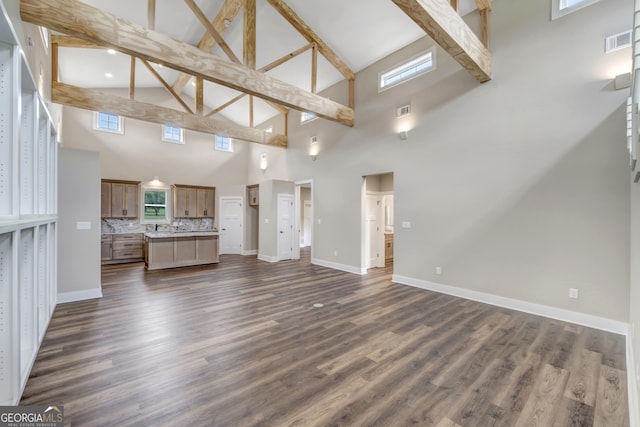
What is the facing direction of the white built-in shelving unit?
to the viewer's right

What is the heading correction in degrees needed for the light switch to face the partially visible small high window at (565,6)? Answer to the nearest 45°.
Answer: approximately 45° to its left

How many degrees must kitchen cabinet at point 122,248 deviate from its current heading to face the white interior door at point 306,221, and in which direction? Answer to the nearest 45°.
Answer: approximately 90° to its left

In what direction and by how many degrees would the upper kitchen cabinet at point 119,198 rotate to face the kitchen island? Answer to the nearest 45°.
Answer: approximately 45° to its left

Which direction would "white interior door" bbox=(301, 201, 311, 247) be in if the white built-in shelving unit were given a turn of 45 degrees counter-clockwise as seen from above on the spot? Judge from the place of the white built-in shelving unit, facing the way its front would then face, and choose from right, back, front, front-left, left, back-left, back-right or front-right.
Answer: front

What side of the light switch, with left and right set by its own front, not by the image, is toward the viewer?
front

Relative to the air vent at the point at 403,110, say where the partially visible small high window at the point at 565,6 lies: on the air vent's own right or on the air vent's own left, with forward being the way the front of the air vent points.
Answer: on the air vent's own left

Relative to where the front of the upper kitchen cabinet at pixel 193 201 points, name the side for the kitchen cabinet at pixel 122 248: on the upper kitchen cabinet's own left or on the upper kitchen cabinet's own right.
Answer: on the upper kitchen cabinet's own right

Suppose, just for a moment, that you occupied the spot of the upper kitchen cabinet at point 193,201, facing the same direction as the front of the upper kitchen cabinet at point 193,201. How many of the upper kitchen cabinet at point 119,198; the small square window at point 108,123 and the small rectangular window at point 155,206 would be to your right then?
3

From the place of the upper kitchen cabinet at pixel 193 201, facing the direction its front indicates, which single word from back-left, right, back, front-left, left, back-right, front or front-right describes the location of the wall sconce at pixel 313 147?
front-left

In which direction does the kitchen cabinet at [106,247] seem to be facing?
toward the camera

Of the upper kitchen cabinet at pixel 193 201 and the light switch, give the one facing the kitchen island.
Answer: the upper kitchen cabinet

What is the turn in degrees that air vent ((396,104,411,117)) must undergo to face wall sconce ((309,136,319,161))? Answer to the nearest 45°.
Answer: approximately 90° to its right

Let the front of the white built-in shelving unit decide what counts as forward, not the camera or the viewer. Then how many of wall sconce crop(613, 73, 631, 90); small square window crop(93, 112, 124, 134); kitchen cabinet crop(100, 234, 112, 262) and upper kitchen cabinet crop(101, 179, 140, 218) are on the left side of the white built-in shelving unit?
3

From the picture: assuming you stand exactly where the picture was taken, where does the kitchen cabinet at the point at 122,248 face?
facing the viewer

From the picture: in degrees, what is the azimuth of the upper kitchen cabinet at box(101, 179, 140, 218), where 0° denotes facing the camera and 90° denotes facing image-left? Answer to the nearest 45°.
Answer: approximately 0°

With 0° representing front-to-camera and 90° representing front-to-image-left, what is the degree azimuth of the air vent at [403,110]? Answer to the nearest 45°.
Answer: approximately 45°
